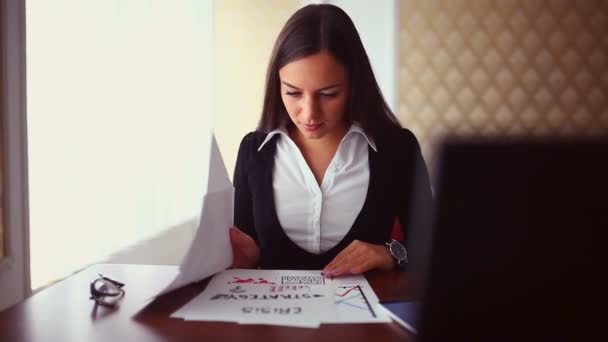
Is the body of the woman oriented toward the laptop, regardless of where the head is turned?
yes

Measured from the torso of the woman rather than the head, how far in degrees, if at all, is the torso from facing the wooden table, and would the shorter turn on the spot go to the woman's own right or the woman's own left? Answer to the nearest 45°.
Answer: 0° — they already face it

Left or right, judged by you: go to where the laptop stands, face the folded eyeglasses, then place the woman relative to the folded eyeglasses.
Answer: right

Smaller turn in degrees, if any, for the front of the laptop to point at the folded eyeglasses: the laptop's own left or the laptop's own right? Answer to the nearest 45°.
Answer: approximately 45° to the laptop's own left

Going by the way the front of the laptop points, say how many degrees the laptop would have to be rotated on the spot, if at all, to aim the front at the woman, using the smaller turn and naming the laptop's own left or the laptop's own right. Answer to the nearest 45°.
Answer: approximately 45° to the laptop's own left

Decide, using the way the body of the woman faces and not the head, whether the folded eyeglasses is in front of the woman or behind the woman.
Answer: in front

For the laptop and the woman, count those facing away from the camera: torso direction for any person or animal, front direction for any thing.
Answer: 1

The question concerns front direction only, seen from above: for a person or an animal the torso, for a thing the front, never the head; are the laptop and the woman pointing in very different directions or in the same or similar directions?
very different directions

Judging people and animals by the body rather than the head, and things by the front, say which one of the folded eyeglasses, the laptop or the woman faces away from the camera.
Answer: the laptop

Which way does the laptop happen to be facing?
away from the camera

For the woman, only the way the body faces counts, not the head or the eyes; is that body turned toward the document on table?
yes
